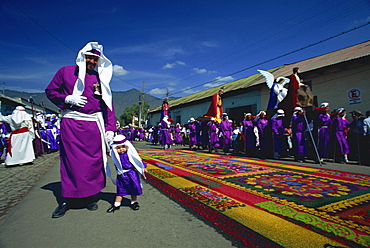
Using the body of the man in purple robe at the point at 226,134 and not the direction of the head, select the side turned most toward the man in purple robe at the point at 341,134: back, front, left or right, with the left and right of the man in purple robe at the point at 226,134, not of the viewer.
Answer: left

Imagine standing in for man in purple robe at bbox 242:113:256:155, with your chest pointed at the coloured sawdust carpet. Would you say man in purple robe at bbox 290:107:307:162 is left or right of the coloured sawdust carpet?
left

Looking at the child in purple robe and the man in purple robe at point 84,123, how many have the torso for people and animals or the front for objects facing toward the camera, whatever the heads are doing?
2

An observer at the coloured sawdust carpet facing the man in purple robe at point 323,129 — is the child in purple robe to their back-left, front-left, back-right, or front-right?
back-left

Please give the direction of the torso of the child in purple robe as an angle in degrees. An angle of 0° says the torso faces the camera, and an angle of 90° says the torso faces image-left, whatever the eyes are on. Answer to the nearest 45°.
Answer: approximately 0°

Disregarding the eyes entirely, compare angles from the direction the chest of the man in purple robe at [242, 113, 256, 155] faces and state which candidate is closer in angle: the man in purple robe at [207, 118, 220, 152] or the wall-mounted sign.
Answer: the man in purple robe

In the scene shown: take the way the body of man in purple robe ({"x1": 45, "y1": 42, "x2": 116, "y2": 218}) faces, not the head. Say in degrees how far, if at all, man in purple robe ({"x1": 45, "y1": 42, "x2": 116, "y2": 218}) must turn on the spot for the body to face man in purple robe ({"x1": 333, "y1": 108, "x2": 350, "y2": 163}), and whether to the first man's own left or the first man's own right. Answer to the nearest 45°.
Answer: approximately 90° to the first man's own left
